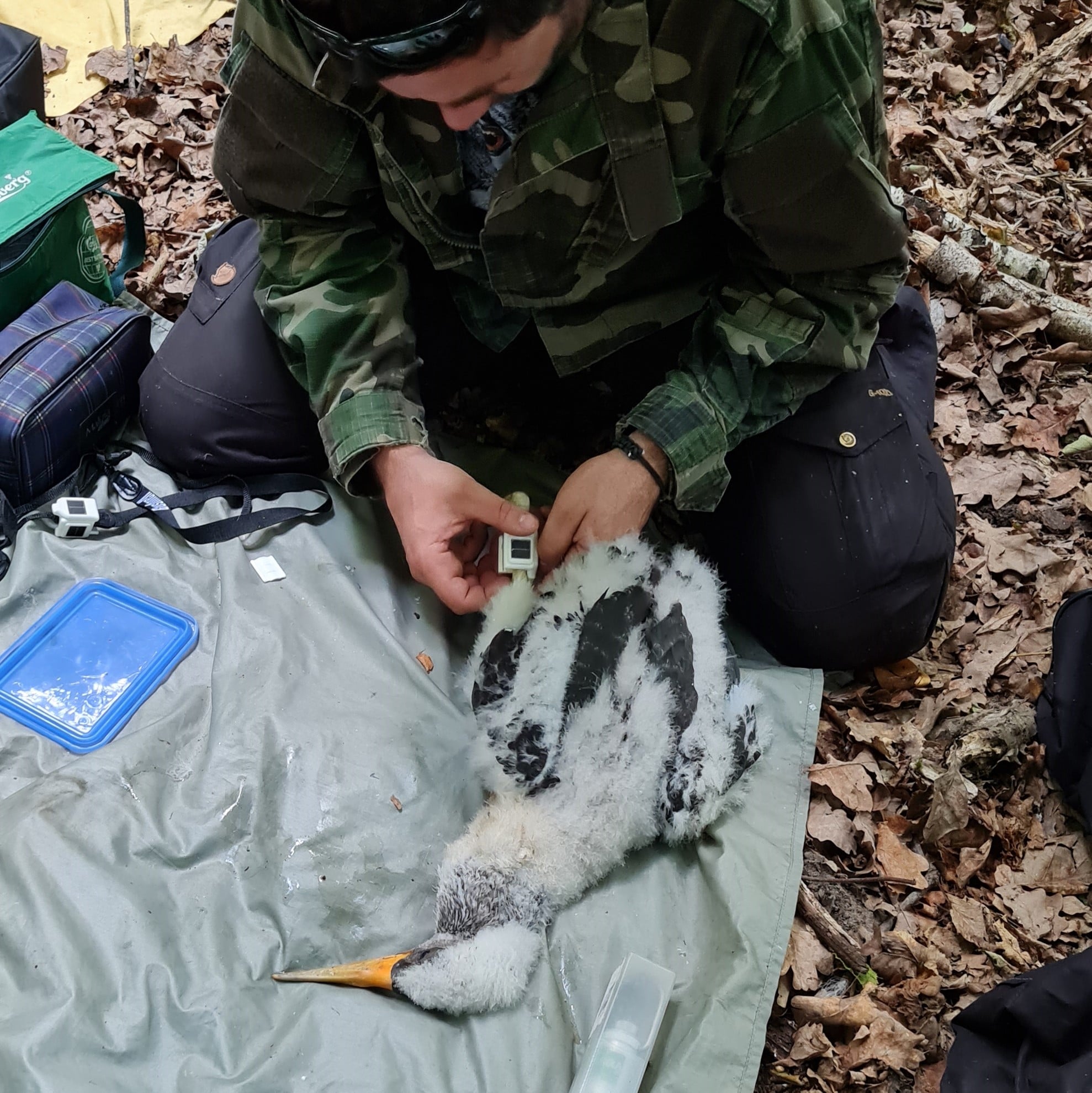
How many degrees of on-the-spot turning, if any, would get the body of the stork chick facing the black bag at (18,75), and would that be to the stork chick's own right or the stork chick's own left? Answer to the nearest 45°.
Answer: approximately 135° to the stork chick's own right

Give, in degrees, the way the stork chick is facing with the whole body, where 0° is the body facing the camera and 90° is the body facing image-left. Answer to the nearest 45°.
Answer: approximately 45°

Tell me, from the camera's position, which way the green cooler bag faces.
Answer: facing the viewer and to the right of the viewer

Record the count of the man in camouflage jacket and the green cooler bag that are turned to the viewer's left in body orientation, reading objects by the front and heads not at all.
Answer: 0

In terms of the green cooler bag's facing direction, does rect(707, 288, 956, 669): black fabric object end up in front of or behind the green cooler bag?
in front

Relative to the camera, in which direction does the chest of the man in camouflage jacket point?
toward the camera

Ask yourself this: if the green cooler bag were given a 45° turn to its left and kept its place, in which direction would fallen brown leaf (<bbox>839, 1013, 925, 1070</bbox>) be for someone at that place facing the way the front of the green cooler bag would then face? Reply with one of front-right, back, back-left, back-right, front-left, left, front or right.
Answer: right
